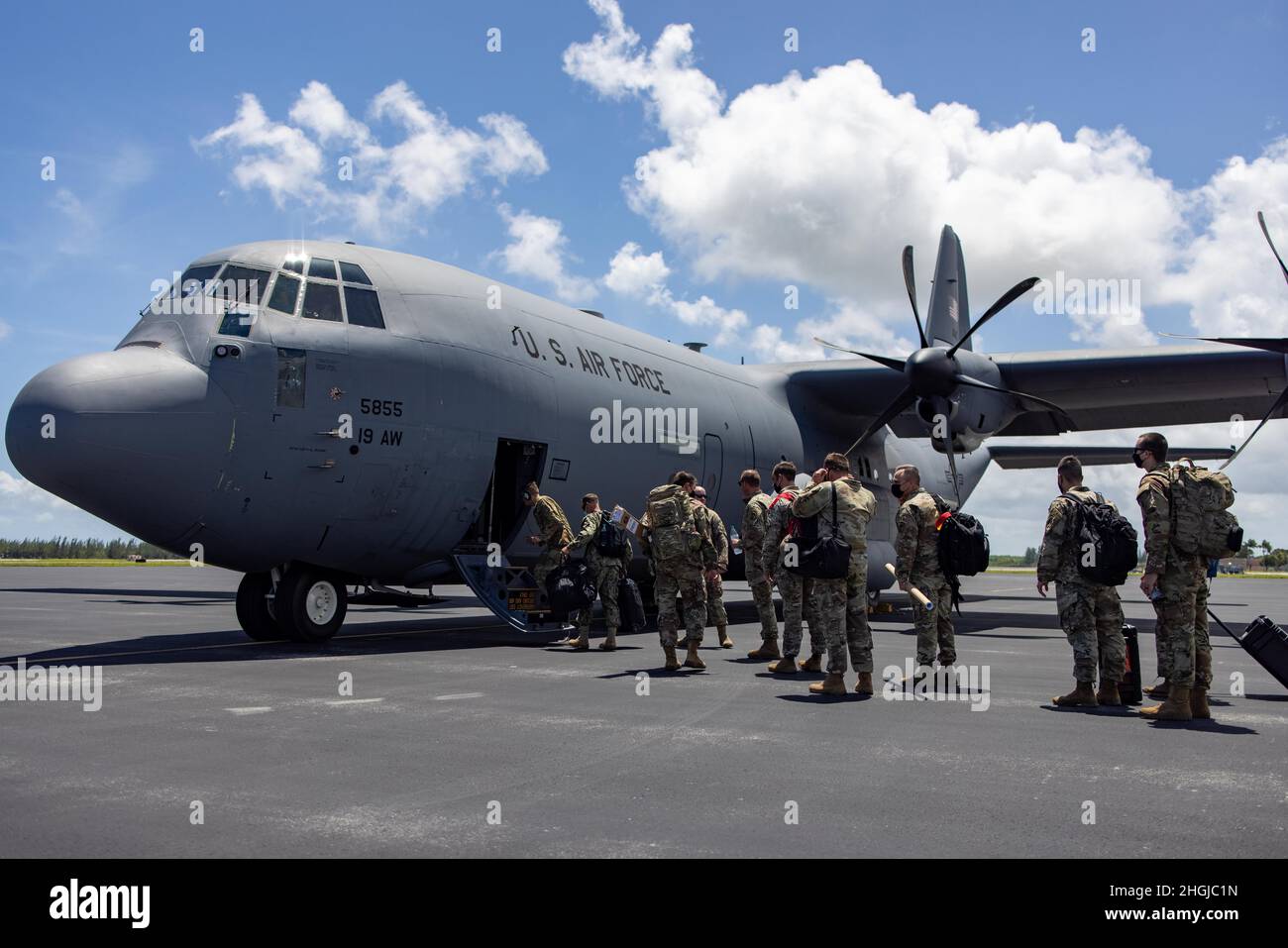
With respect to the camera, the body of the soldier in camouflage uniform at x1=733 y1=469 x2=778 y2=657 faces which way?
to the viewer's left

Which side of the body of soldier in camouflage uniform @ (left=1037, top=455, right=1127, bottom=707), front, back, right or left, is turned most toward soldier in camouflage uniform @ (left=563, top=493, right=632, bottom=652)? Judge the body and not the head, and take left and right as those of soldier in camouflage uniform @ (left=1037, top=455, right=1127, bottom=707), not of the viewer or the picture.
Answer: front

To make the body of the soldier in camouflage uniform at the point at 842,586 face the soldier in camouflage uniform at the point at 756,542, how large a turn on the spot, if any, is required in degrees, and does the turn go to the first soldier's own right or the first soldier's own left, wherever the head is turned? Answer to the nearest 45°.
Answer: approximately 45° to the first soldier's own right

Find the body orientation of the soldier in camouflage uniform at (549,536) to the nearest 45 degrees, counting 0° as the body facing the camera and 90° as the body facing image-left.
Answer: approximately 90°

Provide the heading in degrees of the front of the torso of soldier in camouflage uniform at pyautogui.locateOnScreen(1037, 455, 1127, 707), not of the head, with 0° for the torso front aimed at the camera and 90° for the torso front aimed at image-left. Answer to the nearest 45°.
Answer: approximately 135°

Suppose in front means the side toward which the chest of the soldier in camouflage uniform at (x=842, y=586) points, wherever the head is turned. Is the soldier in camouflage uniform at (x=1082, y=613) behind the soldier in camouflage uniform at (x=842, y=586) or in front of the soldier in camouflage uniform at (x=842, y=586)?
behind

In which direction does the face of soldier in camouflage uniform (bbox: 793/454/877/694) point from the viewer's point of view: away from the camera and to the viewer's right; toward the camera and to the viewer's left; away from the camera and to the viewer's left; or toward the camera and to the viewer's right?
away from the camera and to the viewer's left

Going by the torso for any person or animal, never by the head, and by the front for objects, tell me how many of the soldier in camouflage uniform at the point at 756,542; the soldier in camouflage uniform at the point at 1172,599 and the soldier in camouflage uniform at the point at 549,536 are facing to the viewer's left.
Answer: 3

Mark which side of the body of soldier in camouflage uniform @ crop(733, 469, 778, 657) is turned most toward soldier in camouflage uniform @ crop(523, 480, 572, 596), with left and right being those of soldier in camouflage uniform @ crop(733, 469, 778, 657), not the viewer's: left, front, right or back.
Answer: front

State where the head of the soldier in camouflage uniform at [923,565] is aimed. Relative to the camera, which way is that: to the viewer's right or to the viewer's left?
to the viewer's left

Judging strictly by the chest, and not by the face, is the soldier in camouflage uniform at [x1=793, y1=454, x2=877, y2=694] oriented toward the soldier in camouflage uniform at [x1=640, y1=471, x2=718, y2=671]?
yes

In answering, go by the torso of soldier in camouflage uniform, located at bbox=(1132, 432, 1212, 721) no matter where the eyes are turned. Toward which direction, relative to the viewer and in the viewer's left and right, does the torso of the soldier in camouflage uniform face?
facing to the left of the viewer
